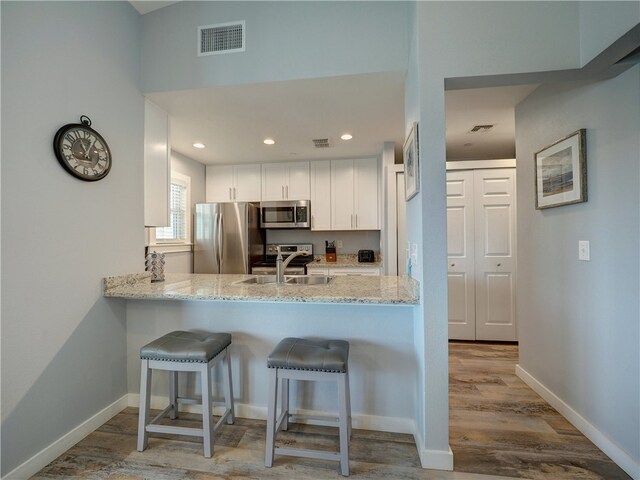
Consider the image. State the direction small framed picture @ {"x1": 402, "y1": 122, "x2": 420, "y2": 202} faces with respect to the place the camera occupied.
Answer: facing to the left of the viewer

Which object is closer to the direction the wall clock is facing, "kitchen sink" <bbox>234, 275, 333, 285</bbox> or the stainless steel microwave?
the kitchen sink

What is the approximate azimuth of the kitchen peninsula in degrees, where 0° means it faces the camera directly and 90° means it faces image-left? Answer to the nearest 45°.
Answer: approximately 0°

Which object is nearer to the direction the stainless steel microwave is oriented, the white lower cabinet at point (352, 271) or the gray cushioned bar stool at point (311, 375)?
the gray cushioned bar stool

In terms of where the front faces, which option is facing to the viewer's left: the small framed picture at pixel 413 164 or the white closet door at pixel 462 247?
the small framed picture

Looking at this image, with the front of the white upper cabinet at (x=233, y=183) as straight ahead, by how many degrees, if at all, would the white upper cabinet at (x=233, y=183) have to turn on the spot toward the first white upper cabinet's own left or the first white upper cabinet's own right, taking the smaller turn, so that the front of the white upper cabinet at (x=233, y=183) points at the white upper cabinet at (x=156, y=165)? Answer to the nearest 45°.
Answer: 0° — it already faces it
